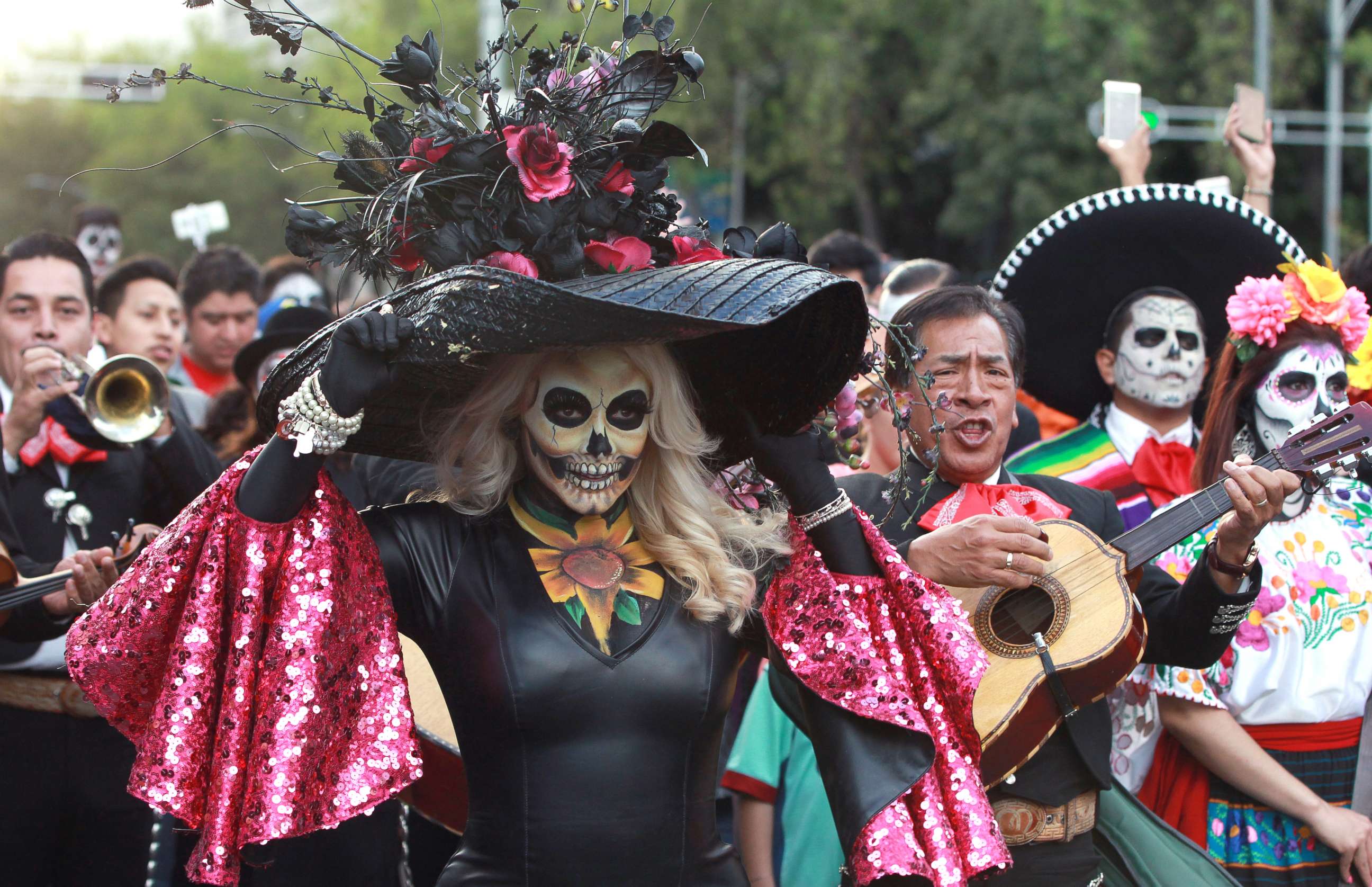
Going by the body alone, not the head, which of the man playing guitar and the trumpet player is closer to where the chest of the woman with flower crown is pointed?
the man playing guitar

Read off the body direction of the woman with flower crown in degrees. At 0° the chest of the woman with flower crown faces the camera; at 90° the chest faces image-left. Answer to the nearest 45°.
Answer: approximately 315°

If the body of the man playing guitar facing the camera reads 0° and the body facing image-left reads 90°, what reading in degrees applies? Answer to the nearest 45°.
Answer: approximately 0°

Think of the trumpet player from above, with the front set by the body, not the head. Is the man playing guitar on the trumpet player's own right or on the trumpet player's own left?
on the trumpet player's own left

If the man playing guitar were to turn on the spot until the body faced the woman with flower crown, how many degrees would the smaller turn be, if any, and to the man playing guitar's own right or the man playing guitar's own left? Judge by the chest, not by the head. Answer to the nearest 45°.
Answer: approximately 135° to the man playing guitar's own left

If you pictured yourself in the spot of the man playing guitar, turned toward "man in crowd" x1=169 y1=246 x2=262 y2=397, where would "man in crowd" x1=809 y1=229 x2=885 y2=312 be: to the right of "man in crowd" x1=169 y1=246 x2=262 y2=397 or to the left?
right

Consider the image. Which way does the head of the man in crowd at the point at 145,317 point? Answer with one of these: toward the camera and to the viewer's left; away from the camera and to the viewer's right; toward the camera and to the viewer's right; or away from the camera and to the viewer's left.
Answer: toward the camera and to the viewer's right

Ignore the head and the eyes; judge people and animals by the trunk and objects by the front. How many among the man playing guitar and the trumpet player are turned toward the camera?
2

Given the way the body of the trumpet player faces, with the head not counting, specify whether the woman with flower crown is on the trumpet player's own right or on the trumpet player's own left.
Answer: on the trumpet player's own left

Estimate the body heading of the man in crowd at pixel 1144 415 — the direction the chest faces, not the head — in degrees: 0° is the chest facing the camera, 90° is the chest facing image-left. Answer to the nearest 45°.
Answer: approximately 315°
